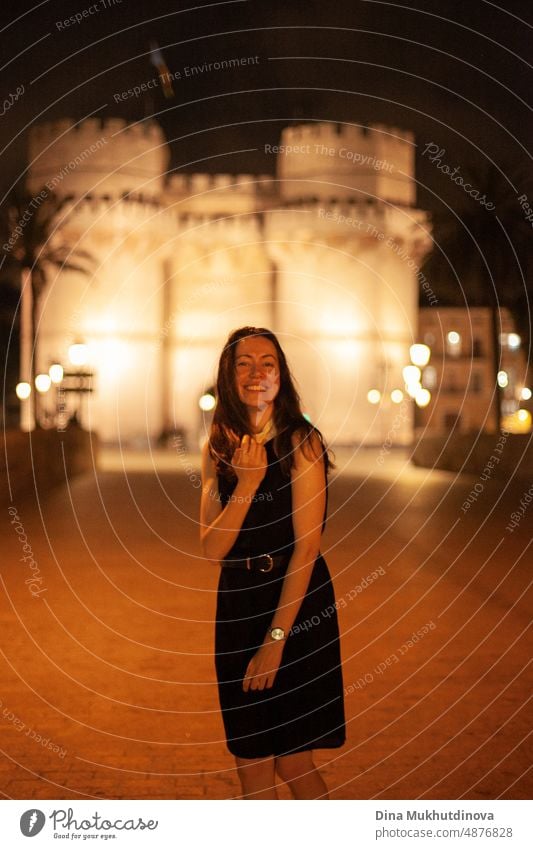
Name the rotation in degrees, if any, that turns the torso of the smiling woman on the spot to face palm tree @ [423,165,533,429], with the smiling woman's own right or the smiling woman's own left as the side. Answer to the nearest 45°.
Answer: approximately 180°

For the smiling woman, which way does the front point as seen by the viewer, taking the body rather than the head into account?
toward the camera

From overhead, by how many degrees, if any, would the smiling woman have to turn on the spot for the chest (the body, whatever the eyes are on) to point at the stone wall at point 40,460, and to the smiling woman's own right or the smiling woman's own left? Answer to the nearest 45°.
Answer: approximately 180°

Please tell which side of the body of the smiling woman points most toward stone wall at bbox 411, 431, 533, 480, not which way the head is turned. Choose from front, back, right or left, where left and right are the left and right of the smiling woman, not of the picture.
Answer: back
